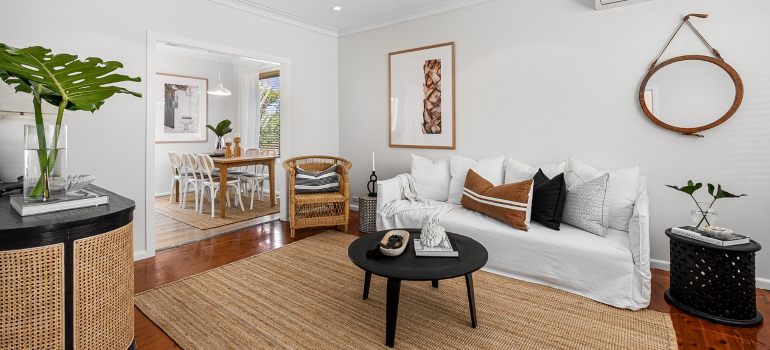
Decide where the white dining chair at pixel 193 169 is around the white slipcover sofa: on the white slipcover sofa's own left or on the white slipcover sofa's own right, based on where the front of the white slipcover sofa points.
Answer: on the white slipcover sofa's own right

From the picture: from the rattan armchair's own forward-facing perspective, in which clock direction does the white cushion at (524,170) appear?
The white cushion is roughly at 10 o'clock from the rattan armchair.

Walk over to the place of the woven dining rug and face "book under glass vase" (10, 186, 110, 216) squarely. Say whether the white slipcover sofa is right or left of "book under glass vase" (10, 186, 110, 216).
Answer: left

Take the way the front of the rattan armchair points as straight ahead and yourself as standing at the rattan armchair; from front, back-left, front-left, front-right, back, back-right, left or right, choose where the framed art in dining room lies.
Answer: back-right

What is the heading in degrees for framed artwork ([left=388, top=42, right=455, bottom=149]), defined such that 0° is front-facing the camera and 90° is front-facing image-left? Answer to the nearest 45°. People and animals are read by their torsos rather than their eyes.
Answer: approximately 45°

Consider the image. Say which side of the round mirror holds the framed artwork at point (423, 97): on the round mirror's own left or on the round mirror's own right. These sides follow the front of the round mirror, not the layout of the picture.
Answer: on the round mirror's own right

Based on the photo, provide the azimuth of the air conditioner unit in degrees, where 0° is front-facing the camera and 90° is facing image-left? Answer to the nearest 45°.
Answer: approximately 45°
